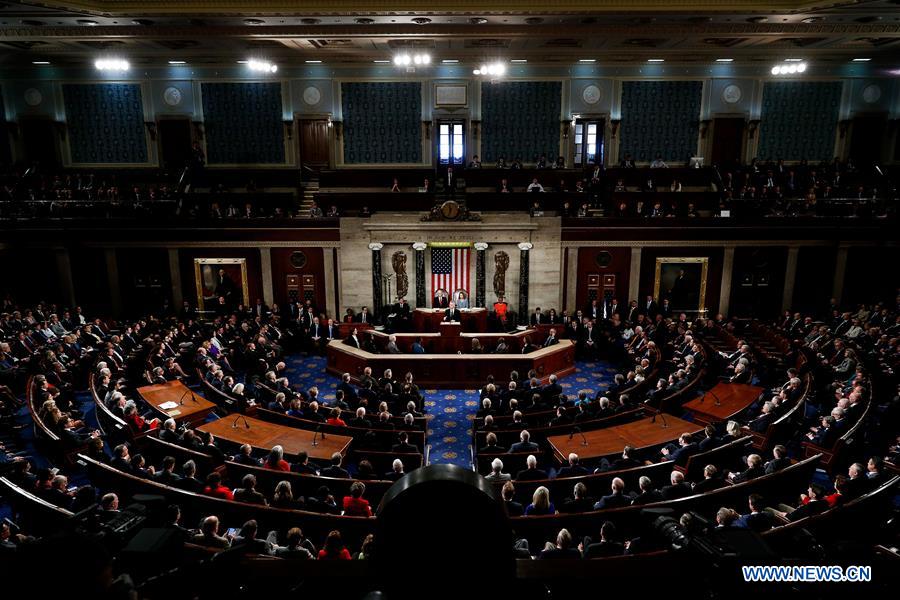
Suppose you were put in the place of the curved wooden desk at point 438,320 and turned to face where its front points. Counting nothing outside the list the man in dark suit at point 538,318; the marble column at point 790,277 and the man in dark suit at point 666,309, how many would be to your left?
3

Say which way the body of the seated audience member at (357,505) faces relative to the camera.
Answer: away from the camera

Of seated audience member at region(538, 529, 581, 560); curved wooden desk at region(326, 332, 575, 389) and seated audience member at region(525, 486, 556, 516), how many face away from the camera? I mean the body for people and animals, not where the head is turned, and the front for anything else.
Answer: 2

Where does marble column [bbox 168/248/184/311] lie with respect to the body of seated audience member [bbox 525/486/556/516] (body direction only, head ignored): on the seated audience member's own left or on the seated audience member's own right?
on the seated audience member's own left

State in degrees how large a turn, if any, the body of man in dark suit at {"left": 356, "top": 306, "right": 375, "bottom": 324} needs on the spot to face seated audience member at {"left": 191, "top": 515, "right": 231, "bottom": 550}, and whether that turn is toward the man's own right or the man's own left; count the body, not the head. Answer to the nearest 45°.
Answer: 0° — they already face them

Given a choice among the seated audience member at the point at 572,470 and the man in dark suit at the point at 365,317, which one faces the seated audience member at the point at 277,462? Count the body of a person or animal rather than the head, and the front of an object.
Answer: the man in dark suit

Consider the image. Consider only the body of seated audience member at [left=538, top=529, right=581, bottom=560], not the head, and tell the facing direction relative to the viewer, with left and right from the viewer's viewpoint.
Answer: facing away from the viewer

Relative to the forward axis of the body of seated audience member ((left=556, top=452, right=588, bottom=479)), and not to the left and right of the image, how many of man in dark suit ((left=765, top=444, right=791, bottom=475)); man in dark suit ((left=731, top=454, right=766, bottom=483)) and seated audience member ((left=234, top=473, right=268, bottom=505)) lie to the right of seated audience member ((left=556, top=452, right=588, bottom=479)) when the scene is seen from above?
2

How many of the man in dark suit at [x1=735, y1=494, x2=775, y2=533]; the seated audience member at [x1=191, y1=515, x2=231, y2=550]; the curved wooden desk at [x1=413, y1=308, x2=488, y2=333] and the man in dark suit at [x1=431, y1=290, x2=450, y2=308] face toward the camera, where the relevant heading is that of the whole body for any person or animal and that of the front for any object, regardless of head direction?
2

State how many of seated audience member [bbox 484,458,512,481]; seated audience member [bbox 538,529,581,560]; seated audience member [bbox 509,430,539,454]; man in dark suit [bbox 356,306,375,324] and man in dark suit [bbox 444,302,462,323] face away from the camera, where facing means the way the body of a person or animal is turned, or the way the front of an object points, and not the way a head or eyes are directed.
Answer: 3

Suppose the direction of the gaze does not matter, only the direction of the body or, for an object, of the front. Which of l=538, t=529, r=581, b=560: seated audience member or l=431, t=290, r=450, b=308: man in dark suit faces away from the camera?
the seated audience member

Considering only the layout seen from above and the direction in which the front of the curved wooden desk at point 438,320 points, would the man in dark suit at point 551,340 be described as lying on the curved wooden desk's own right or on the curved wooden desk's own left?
on the curved wooden desk's own left

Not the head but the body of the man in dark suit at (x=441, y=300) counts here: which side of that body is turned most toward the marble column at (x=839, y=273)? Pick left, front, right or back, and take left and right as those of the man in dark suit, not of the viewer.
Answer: left

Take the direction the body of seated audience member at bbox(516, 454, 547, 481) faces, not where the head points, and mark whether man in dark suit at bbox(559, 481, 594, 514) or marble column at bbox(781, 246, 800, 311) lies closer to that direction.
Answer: the marble column

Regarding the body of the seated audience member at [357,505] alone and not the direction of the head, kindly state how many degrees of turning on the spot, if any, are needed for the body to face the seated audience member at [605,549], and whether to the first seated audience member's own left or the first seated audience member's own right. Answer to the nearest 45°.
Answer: approximately 135° to the first seated audience member's own right

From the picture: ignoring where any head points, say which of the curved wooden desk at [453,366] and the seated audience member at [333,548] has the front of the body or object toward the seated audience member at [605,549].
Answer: the curved wooden desk
